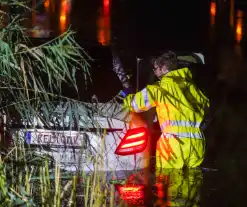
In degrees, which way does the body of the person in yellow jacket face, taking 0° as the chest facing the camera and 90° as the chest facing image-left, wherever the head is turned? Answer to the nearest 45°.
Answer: approximately 135°

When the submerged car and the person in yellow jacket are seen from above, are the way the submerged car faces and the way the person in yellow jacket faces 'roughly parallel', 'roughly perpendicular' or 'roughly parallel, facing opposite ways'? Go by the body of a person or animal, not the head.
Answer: roughly perpendicular

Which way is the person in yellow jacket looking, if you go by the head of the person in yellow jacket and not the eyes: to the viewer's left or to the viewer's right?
to the viewer's left

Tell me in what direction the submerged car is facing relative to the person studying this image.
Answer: facing away from the viewer and to the right of the viewer

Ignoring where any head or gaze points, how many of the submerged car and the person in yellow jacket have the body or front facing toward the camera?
0
